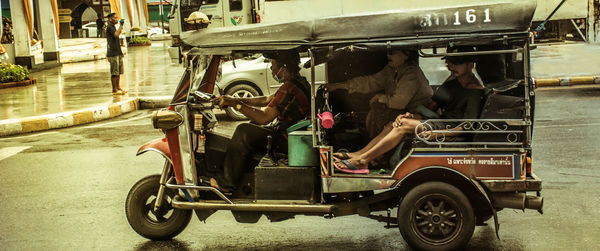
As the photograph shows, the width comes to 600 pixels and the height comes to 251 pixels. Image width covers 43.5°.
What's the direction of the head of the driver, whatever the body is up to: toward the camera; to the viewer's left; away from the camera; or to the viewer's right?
to the viewer's left

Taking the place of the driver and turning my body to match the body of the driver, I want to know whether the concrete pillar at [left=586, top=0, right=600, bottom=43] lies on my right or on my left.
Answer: on my right

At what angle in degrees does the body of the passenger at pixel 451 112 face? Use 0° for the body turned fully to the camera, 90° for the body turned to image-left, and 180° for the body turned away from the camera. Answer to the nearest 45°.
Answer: approximately 45°

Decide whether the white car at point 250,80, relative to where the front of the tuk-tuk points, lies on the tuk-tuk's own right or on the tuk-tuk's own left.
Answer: on the tuk-tuk's own right

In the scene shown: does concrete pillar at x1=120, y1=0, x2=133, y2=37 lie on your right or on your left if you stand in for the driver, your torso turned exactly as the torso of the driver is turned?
on your right

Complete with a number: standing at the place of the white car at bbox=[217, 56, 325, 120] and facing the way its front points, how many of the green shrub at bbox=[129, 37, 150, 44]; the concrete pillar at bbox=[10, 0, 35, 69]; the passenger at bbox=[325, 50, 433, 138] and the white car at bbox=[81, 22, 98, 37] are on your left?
1

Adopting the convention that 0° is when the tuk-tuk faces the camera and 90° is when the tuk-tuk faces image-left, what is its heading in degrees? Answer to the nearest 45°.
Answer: approximately 90°

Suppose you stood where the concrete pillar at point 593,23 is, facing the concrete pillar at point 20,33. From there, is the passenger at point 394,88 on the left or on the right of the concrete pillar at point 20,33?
left

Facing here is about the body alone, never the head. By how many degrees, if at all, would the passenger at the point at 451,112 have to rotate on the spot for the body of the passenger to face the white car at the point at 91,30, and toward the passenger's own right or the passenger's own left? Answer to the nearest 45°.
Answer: approximately 90° to the passenger's own right

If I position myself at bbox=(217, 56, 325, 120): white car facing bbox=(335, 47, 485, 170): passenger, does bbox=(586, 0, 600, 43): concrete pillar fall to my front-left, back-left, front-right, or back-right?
back-left

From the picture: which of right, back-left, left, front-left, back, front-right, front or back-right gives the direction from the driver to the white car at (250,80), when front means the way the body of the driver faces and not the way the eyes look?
right

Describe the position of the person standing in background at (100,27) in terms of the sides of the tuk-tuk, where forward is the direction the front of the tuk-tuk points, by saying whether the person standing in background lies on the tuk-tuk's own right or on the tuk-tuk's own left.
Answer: on the tuk-tuk's own right

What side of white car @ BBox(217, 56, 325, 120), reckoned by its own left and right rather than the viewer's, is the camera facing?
left

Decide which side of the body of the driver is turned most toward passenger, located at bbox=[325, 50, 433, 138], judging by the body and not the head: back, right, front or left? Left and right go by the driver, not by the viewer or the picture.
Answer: back

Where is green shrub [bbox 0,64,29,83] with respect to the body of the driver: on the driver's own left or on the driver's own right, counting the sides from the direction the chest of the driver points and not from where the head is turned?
on the driver's own right

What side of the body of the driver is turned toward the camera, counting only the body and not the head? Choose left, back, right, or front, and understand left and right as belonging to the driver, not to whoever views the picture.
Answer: left
